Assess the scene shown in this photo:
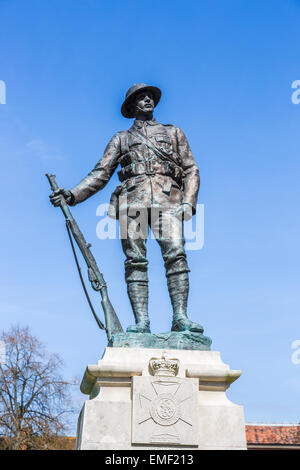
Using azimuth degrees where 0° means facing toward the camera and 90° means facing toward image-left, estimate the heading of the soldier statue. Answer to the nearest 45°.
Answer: approximately 0°
